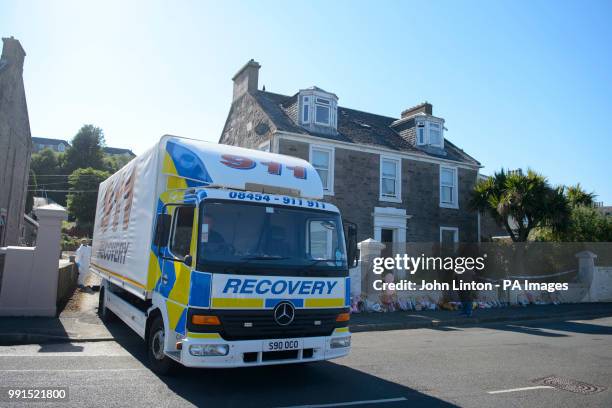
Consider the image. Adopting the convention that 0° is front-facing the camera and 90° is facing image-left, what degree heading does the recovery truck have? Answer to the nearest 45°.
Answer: approximately 315°

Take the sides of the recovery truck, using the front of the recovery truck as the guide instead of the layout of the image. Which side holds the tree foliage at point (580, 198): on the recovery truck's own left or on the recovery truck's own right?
on the recovery truck's own left

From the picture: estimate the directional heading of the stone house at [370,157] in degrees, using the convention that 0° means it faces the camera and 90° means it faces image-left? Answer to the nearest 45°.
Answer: approximately 315°

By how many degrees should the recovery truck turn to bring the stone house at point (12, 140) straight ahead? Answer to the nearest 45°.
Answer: approximately 180°

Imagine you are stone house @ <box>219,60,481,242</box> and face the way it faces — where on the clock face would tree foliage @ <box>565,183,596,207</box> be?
The tree foliage is roughly at 10 o'clock from the stone house.

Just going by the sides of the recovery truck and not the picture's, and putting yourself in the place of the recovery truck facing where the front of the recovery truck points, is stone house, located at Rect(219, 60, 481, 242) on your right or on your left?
on your left

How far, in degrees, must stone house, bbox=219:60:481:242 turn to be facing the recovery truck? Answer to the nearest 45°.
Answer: approximately 45° to its right

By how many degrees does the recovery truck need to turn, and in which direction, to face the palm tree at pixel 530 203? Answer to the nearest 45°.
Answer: approximately 90° to its left

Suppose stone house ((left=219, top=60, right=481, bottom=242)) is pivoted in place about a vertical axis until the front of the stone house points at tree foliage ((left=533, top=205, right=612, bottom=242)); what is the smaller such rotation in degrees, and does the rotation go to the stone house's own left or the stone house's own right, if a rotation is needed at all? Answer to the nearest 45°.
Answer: approximately 45° to the stone house's own left

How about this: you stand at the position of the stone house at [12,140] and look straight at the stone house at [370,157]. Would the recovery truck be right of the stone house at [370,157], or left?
right
